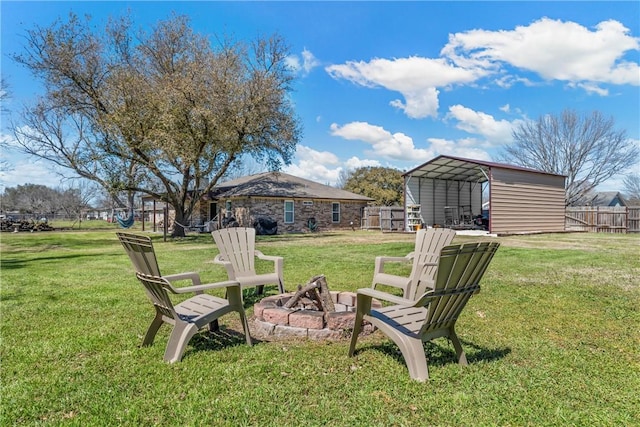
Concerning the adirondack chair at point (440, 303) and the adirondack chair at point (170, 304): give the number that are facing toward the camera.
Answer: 0

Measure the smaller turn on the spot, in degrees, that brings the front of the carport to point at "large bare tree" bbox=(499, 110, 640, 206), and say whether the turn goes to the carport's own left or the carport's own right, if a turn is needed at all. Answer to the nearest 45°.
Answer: approximately 180°

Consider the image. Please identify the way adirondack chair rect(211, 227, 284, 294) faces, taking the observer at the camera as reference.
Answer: facing the viewer and to the right of the viewer

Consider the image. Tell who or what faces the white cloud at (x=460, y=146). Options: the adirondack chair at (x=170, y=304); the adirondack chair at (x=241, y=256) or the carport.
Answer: the adirondack chair at (x=170, y=304)

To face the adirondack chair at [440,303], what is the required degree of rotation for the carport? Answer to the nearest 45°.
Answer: approximately 45° to its left

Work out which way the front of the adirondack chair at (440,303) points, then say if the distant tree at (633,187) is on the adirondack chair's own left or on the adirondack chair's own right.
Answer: on the adirondack chair's own right

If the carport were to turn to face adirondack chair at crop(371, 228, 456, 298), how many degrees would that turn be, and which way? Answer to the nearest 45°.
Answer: approximately 45° to its left

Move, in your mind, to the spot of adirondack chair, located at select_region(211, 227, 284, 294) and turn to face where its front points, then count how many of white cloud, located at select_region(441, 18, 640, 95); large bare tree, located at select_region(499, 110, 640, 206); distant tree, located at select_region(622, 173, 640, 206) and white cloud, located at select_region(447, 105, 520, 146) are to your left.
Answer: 4

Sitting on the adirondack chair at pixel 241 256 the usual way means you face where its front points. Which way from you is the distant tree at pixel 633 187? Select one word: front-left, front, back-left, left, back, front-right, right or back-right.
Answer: left

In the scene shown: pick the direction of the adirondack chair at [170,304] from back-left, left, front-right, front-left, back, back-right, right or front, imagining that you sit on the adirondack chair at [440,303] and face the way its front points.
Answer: front-left

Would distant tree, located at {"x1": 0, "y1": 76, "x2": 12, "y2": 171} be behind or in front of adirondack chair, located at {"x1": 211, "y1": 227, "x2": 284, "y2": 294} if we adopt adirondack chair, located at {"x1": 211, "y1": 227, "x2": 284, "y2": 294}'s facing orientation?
behind

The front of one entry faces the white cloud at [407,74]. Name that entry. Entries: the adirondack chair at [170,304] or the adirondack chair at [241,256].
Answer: the adirondack chair at [170,304]

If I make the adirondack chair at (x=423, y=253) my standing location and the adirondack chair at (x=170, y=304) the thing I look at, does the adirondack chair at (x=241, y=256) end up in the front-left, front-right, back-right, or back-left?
front-right

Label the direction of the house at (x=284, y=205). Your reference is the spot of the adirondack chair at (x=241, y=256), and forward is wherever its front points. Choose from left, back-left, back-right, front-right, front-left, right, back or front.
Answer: back-left

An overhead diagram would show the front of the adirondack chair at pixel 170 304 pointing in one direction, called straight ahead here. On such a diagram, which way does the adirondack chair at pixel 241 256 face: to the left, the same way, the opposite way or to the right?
to the right

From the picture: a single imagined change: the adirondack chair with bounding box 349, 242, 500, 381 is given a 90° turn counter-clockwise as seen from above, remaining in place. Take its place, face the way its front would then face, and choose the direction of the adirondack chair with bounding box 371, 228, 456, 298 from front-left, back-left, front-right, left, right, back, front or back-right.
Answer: back-right

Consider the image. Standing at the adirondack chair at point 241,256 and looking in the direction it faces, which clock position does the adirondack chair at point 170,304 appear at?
the adirondack chair at point 170,304 is roughly at 2 o'clock from the adirondack chair at point 241,256.
